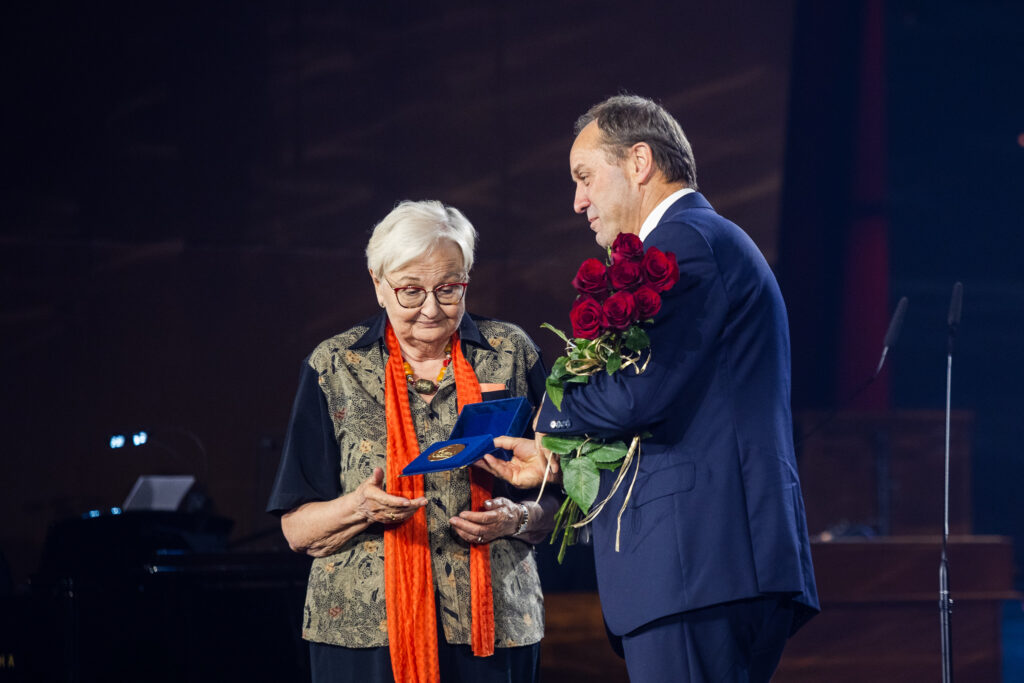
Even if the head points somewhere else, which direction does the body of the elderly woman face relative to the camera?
toward the camera

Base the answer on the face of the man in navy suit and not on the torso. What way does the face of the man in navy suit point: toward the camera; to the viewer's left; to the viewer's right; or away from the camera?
to the viewer's left

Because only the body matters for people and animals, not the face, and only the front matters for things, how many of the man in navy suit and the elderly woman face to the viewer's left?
1

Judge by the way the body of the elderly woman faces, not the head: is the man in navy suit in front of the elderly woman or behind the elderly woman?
in front

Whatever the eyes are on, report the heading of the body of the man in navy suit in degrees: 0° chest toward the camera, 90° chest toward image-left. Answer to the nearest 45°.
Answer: approximately 90°

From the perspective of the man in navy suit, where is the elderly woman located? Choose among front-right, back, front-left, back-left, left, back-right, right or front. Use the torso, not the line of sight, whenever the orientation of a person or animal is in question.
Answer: front-right

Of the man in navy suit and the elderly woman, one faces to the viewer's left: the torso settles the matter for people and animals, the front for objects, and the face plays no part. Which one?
the man in navy suit

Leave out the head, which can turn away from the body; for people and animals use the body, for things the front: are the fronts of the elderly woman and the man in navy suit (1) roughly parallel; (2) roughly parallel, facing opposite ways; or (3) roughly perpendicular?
roughly perpendicular
